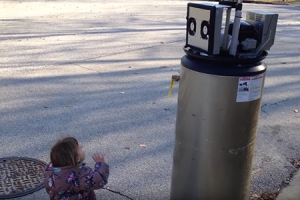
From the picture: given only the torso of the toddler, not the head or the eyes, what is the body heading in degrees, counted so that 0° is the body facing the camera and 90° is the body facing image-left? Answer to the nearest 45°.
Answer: approximately 225°

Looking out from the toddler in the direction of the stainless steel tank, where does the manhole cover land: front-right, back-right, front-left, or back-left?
back-left

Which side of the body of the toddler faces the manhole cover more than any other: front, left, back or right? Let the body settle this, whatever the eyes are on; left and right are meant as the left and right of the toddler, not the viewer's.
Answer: left

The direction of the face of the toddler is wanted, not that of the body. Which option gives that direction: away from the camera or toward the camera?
away from the camera

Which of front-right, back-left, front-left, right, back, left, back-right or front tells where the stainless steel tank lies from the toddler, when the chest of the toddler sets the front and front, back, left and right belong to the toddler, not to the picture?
front-right
